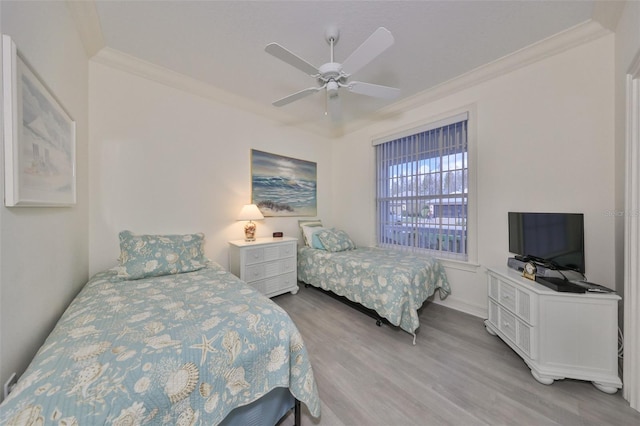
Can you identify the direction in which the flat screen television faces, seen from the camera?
facing the viewer and to the left of the viewer

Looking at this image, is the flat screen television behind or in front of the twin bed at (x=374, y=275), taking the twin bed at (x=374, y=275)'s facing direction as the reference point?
in front

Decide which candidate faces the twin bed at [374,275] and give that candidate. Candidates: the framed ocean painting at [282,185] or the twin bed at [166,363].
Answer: the framed ocean painting

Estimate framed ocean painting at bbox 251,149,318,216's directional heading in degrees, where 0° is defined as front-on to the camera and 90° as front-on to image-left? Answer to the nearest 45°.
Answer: approximately 315°

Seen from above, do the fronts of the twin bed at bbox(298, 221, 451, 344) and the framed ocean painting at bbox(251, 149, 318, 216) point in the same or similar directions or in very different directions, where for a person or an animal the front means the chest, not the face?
same or similar directions

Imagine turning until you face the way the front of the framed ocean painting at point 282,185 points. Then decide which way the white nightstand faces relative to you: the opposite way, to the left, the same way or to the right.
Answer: the same way

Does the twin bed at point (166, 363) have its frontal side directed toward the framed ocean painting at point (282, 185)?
no

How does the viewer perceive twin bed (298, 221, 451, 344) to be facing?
facing the viewer and to the right of the viewer

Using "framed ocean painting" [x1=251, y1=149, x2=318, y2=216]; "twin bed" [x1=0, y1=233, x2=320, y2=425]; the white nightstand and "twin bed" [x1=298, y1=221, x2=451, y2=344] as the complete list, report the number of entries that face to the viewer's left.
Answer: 0

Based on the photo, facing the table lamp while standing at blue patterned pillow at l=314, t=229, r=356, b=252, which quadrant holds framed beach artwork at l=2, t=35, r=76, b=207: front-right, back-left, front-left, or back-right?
front-left

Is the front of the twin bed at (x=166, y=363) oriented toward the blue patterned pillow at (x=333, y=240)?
no

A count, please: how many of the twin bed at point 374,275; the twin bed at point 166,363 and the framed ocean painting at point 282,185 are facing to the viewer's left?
0

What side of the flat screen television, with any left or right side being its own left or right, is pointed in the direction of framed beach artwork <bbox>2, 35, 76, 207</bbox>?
front

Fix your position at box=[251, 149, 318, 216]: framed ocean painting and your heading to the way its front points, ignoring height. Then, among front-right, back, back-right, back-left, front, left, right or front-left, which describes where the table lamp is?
right
